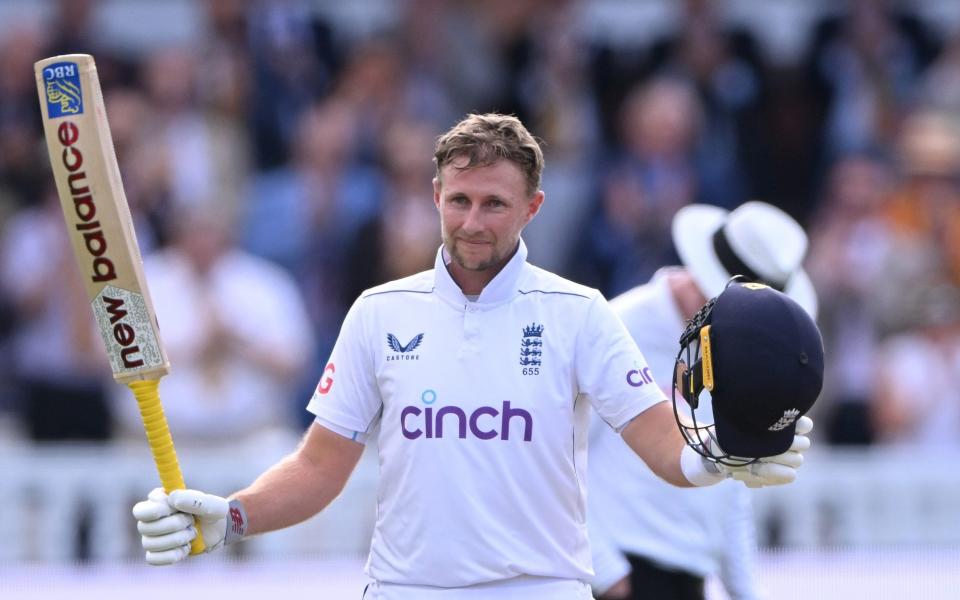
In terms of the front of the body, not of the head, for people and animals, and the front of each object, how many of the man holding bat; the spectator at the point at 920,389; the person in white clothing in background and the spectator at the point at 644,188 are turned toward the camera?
3

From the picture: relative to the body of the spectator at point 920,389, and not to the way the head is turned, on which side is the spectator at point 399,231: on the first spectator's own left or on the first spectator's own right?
on the first spectator's own right

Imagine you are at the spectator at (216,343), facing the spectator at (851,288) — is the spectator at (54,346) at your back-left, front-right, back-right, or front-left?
back-left

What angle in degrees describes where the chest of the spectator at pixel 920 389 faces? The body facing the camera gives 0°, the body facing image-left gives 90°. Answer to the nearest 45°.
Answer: approximately 0°

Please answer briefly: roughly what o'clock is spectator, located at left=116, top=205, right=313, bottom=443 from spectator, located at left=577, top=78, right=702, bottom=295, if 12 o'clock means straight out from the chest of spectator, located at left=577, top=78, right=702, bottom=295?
spectator, located at left=116, top=205, right=313, bottom=443 is roughly at 2 o'clock from spectator, located at left=577, top=78, right=702, bottom=295.

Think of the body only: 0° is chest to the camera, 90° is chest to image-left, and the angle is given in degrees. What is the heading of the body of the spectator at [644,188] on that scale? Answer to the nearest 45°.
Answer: approximately 0°

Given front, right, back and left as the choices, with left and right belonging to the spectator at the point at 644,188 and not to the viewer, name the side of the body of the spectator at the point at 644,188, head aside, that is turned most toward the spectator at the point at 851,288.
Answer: left

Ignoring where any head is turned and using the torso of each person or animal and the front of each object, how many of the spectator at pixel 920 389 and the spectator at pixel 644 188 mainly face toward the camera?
2

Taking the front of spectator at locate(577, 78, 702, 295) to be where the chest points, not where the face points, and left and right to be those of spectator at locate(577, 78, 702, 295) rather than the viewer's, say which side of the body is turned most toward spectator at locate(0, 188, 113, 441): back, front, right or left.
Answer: right
